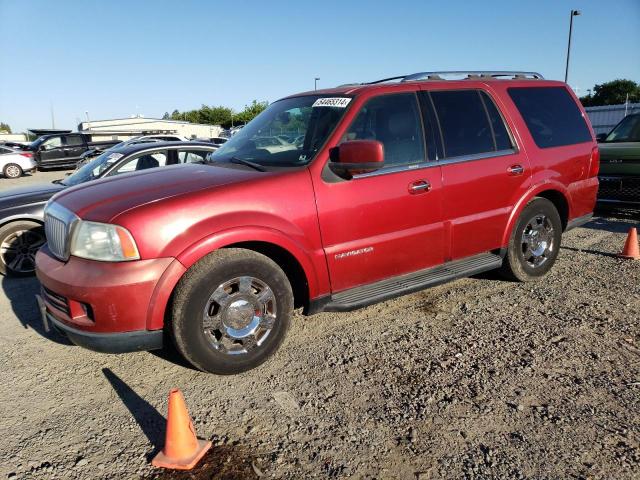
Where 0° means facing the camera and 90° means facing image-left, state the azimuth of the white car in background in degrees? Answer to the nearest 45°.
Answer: approximately 90°

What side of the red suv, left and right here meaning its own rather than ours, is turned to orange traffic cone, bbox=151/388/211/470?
front

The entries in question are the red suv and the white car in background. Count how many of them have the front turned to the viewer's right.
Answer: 0

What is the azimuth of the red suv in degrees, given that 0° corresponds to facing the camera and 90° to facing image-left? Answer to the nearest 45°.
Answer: approximately 45°

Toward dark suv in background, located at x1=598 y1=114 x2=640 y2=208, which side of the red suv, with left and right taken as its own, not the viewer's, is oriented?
back

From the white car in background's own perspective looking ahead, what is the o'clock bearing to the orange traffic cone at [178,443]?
The orange traffic cone is roughly at 9 o'clock from the white car in background.

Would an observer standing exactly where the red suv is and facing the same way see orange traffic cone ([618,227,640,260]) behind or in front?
behind

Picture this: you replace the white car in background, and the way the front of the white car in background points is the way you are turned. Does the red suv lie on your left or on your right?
on your left

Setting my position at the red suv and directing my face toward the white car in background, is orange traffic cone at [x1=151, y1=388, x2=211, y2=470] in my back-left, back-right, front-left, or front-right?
back-left
